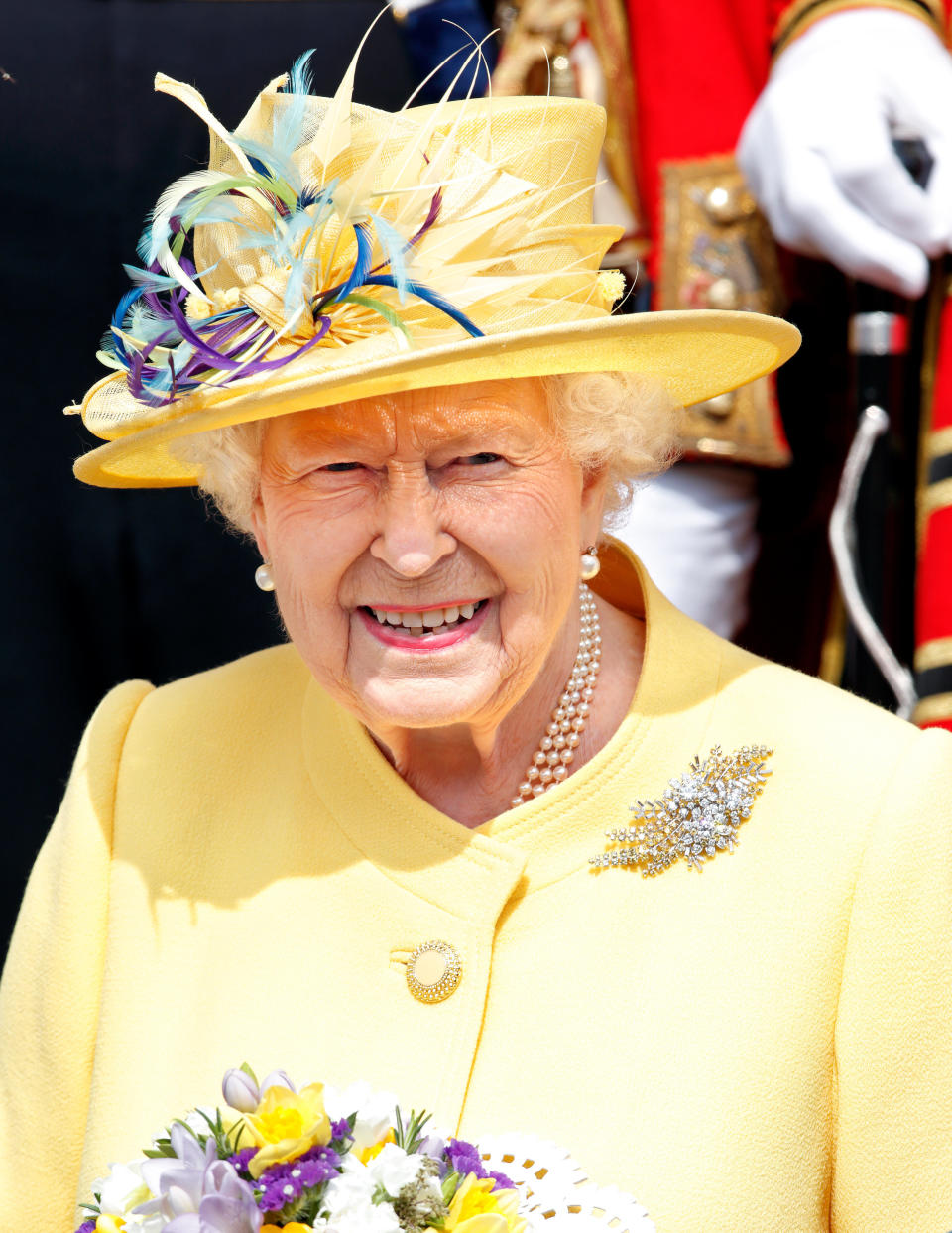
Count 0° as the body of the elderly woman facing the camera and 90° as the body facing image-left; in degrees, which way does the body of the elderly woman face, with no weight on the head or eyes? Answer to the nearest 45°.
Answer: approximately 0°

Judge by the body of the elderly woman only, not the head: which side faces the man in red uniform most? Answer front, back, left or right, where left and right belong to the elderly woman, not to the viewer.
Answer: back

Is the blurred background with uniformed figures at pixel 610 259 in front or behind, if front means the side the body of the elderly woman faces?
behind
